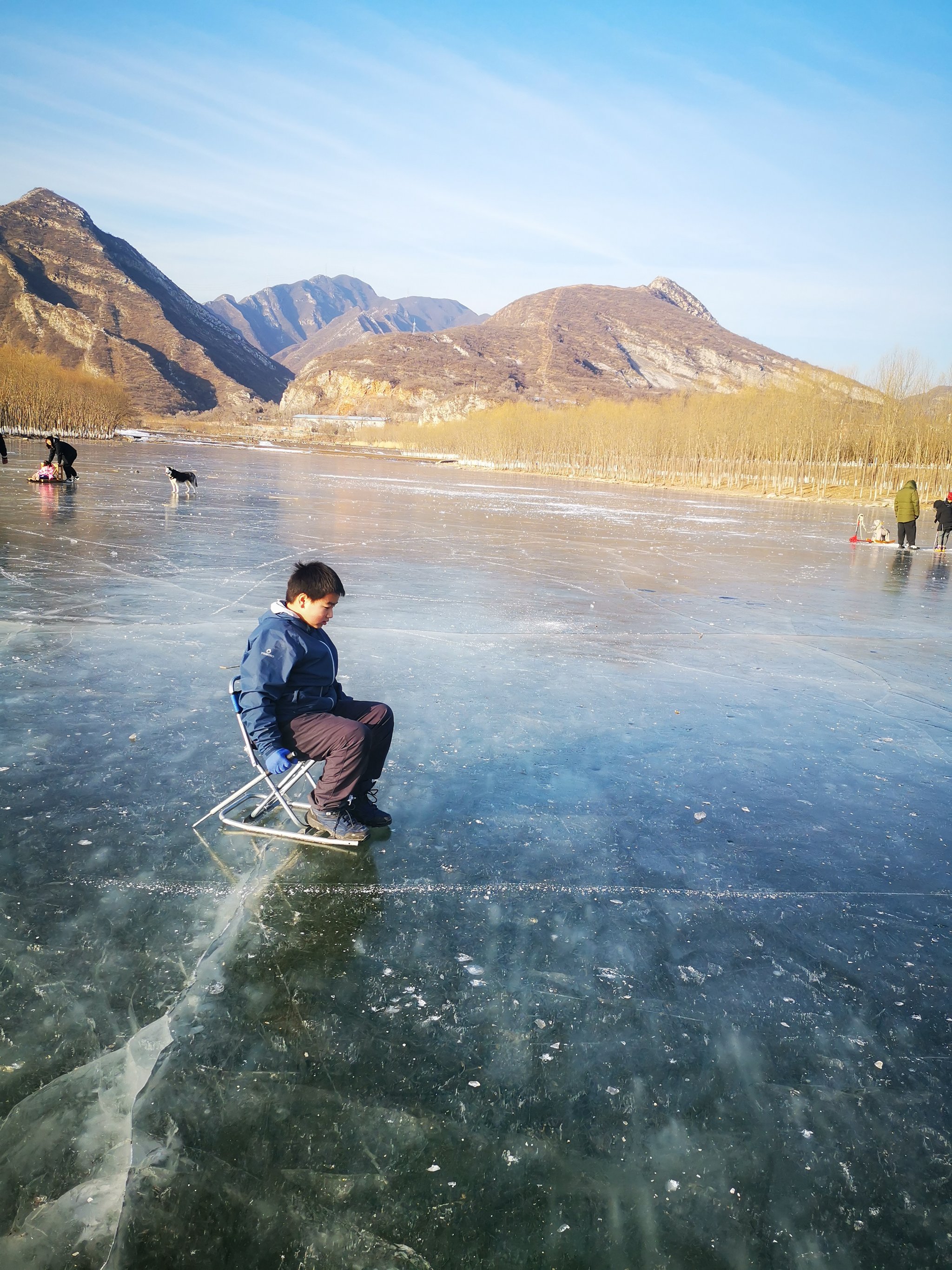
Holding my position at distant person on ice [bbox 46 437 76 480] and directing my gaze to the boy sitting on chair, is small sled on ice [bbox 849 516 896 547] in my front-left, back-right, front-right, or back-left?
front-left

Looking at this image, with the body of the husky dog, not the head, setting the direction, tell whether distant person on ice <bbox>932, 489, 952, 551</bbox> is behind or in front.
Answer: behind

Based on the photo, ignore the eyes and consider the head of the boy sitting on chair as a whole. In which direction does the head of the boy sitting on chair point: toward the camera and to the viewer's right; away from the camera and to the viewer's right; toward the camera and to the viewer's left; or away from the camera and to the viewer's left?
toward the camera and to the viewer's right

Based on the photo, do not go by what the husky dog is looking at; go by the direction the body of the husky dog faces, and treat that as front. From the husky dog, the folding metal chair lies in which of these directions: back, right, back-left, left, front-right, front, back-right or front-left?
left

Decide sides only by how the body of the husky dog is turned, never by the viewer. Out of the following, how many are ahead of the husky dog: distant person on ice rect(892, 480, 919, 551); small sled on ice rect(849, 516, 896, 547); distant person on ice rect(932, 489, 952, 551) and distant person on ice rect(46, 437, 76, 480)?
1

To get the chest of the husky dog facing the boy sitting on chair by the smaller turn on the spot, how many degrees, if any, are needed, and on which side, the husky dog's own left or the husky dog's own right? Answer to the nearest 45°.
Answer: approximately 90° to the husky dog's own left

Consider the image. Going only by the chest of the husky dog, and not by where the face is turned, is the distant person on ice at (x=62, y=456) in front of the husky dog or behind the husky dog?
in front

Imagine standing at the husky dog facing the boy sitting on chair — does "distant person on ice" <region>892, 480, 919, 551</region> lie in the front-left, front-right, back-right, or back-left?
front-left

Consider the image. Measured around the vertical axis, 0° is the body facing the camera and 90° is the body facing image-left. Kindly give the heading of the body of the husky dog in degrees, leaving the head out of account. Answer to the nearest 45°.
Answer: approximately 90°

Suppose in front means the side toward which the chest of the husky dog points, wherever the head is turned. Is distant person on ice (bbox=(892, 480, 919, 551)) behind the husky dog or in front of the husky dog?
behind
